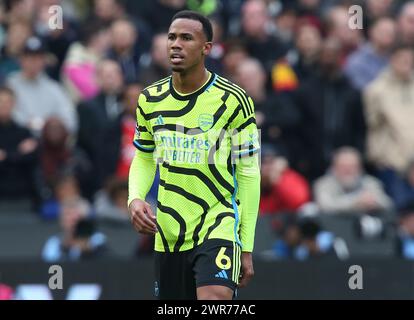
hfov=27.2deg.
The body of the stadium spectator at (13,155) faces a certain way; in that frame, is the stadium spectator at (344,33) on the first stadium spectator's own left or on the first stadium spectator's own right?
on the first stadium spectator's own left

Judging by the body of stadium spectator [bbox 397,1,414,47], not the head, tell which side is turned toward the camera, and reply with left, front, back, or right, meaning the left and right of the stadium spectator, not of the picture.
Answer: front

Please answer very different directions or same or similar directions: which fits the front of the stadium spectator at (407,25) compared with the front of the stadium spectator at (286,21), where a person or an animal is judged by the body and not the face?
same or similar directions

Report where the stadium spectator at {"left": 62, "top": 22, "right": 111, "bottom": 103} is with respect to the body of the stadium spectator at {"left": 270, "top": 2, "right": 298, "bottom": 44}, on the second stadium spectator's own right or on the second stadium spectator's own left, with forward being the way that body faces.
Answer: on the second stadium spectator's own right

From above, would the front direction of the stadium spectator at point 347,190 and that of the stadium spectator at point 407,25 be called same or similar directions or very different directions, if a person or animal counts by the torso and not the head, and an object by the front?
same or similar directions

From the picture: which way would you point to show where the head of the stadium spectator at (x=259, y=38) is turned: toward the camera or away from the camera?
toward the camera

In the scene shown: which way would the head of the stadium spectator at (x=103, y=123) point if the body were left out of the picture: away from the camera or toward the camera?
toward the camera

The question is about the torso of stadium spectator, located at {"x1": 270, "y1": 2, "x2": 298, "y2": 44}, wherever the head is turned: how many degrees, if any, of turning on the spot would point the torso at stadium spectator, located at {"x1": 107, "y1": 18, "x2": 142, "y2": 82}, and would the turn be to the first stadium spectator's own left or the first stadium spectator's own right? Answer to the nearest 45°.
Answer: approximately 45° to the first stadium spectator's own right

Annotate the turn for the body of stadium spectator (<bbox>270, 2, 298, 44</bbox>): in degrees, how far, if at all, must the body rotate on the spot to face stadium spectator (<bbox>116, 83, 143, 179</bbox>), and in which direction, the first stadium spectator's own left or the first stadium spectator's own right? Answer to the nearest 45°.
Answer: approximately 45° to the first stadium spectator's own right

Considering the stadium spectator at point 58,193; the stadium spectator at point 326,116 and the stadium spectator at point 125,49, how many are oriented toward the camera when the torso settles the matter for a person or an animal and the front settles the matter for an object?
3

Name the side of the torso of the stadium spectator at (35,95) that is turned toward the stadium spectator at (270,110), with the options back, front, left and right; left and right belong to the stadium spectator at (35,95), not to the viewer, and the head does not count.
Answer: left

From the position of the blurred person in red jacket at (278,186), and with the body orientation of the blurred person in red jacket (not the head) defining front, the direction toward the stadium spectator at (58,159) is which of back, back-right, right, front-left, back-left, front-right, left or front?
front-right

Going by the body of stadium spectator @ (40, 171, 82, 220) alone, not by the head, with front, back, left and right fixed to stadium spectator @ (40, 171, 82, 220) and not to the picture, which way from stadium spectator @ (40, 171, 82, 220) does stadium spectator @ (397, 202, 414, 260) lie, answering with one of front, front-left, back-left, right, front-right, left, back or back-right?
left

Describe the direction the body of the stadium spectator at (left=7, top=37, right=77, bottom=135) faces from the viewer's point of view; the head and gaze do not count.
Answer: toward the camera
